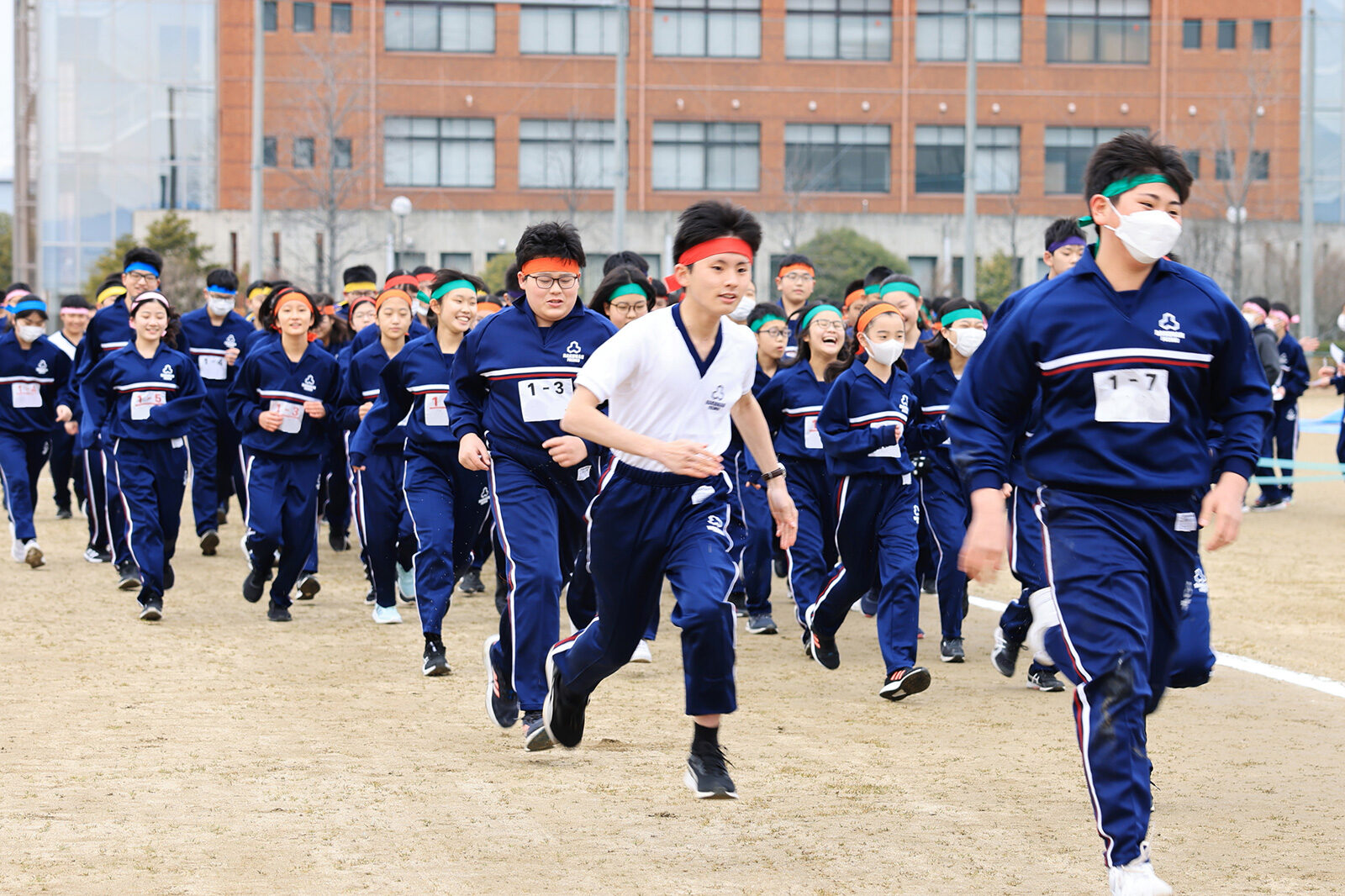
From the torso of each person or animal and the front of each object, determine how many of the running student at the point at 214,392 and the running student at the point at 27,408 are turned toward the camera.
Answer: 2

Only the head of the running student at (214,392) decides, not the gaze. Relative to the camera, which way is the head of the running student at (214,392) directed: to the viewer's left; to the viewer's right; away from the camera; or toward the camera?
toward the camera

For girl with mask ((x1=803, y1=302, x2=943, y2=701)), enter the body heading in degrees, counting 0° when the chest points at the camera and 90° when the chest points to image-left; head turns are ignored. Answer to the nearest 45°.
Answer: approximately 315°

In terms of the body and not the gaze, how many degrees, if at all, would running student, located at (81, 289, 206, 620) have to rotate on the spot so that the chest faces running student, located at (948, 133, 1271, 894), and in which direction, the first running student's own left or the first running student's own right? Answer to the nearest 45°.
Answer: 0° — they already face them

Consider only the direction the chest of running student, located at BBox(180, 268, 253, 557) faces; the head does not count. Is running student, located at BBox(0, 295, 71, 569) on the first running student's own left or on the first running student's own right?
on the first running student's own right

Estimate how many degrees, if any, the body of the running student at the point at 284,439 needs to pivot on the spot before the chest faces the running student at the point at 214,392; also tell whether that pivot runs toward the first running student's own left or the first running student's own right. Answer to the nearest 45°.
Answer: approximately 180°

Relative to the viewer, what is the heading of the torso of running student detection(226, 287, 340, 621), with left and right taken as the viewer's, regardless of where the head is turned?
facing the viewer

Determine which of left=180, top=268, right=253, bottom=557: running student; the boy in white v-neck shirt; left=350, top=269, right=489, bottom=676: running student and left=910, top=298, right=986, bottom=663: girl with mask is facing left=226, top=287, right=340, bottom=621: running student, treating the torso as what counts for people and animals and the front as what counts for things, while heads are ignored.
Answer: left=180, top=268, right=253, bottom=557: running student

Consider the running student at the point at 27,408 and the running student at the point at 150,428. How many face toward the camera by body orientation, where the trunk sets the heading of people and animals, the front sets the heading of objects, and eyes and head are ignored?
2

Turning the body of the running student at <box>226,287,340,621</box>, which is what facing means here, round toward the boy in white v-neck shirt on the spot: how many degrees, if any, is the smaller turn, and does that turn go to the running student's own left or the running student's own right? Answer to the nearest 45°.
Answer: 0° — they already face them

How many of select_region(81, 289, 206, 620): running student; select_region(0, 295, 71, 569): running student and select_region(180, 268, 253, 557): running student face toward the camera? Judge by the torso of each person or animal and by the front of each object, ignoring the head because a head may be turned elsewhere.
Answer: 3

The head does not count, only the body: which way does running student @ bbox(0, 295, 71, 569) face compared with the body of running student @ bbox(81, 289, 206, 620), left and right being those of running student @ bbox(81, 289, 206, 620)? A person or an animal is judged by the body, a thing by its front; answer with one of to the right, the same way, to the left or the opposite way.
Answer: the same way

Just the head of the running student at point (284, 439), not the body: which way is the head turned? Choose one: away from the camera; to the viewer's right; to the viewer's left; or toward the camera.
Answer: toward the camera
